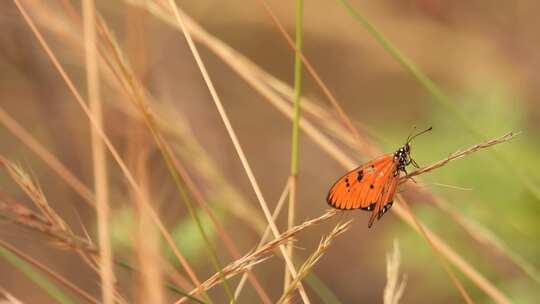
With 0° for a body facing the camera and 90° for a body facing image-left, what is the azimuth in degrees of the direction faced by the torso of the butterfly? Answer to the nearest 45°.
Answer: approximately 270°

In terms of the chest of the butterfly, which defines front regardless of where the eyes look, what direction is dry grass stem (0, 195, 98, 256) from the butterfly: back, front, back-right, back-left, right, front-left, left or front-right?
back-right
